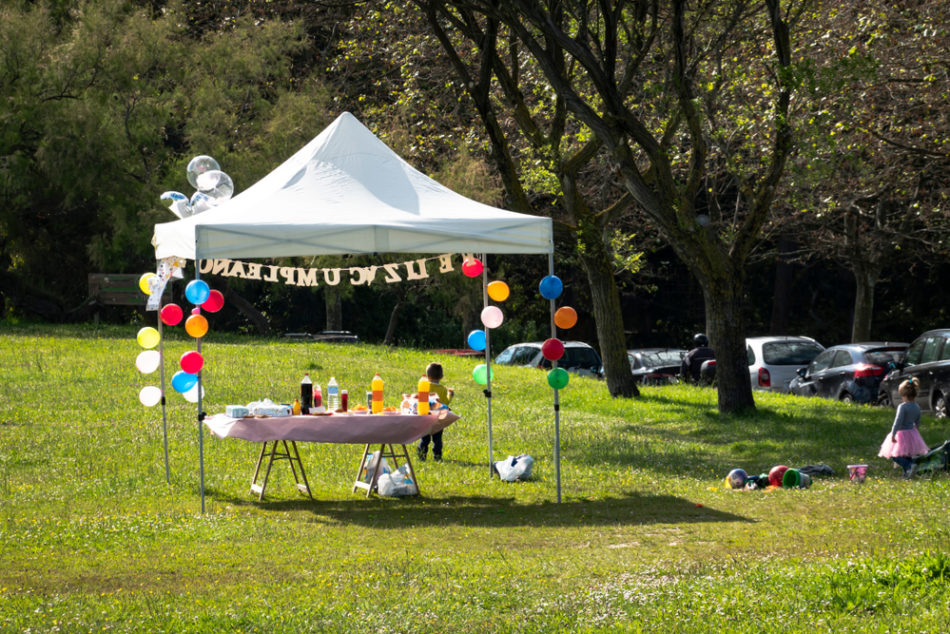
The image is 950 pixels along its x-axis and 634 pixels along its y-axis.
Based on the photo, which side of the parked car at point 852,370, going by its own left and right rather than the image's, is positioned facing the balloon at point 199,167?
left

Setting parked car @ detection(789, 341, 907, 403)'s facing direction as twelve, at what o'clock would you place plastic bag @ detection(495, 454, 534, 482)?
The plastic bag is roughly at 8 o'clock from the parked car.

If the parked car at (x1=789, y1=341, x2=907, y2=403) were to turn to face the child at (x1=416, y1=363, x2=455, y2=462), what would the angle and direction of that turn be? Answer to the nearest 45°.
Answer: approximately 90° to its left

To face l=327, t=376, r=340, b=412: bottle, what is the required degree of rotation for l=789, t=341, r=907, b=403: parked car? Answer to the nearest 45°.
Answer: approximately 90° to its left

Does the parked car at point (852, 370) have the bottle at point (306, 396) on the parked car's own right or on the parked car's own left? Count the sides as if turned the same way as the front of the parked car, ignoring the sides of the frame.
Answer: on the parked car's own left

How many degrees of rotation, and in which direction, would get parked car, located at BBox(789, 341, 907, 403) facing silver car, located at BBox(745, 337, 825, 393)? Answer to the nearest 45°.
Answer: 0° — it already faces it

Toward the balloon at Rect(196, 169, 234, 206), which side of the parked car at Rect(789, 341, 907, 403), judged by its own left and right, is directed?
left

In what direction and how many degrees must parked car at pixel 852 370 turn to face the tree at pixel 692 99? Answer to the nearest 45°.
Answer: approximately 90° to its left

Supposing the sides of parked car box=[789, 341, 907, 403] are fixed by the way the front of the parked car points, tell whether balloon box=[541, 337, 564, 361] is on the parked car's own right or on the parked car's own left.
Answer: on the parked car's own left

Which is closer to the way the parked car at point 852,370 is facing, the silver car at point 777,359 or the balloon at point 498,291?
the silver car

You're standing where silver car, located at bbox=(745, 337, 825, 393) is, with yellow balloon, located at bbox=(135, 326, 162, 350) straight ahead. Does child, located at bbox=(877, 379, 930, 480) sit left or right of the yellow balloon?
left

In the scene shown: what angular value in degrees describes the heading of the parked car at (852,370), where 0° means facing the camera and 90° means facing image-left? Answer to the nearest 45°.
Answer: approximately 135°

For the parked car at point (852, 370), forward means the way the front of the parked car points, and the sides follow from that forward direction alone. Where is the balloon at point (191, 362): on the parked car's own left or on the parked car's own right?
on the parked car's own left
